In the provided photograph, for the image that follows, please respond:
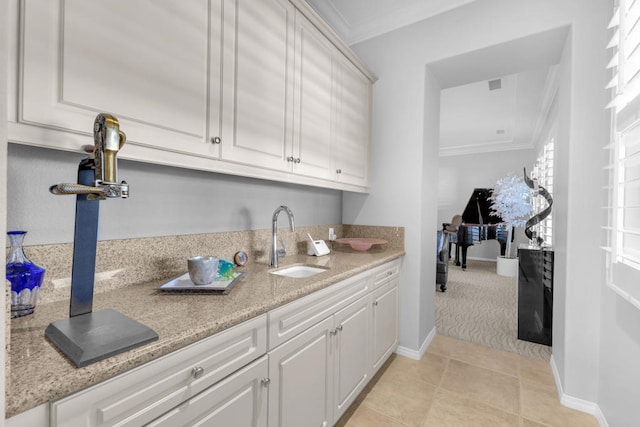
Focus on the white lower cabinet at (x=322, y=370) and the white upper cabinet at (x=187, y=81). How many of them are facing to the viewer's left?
0

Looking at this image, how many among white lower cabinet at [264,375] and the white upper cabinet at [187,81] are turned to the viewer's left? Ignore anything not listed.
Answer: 0

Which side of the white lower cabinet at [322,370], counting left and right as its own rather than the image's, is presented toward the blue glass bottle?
right

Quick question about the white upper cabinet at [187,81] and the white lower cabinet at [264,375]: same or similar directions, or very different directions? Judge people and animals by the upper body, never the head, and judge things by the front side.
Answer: same or similar directions

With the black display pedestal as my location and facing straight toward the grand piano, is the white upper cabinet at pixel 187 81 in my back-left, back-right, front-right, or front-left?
back-left

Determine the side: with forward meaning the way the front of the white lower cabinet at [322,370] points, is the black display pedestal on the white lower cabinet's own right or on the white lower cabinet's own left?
on the white lower cabinet's own left

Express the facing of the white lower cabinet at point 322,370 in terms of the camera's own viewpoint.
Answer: facing the viewer and to the right of the viewer

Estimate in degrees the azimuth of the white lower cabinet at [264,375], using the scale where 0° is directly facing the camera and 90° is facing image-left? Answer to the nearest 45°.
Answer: approximately 315°
